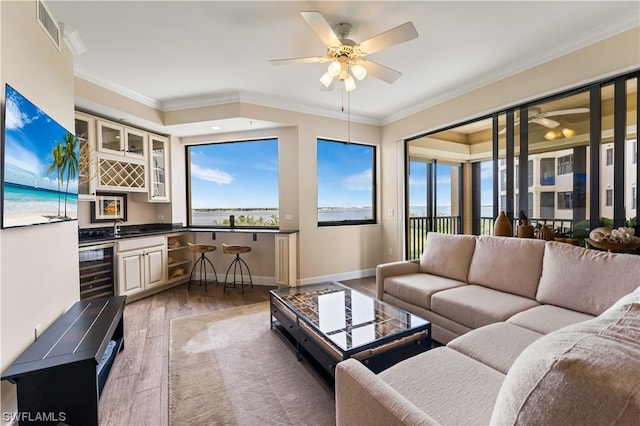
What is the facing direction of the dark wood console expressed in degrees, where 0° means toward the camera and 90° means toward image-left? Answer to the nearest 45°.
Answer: approximately 270°

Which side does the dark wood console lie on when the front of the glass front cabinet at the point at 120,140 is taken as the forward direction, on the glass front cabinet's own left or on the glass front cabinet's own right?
on the glass front cabinet's own right

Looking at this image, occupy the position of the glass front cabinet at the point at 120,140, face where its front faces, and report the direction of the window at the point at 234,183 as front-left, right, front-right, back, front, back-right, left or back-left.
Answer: front-left

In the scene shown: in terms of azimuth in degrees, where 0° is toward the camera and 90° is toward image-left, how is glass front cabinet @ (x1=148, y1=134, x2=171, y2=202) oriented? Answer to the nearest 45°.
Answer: approximately 315°

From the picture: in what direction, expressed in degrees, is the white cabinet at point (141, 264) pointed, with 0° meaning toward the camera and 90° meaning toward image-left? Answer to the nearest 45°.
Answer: approximately 315°

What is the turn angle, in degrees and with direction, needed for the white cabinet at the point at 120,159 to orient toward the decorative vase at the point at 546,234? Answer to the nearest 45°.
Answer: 0° — it already faces it

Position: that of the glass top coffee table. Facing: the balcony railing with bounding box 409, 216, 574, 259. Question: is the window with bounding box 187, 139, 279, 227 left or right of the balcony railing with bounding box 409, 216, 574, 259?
left

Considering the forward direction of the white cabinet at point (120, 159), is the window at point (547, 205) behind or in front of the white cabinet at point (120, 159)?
in front
